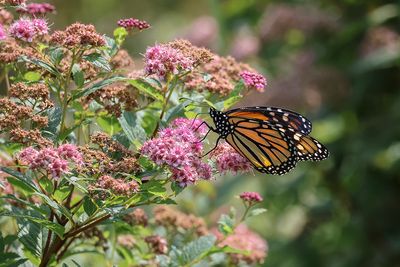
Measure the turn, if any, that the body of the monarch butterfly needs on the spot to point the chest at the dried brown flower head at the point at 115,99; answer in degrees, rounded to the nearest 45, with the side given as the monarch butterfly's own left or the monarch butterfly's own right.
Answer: approximately 45° to the monarch butterfly's own left

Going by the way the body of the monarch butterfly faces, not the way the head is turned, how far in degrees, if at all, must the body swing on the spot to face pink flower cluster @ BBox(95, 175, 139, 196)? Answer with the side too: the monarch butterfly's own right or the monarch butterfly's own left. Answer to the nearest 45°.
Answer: approximately 45° to the monarch butterfly's own left

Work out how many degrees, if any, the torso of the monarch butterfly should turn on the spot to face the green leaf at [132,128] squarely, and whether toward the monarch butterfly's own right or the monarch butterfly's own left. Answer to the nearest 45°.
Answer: approximately 45° to the monarch butterfly's own left

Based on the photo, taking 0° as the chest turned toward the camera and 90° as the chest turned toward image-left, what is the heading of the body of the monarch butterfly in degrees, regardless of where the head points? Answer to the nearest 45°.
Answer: approximately 90°
